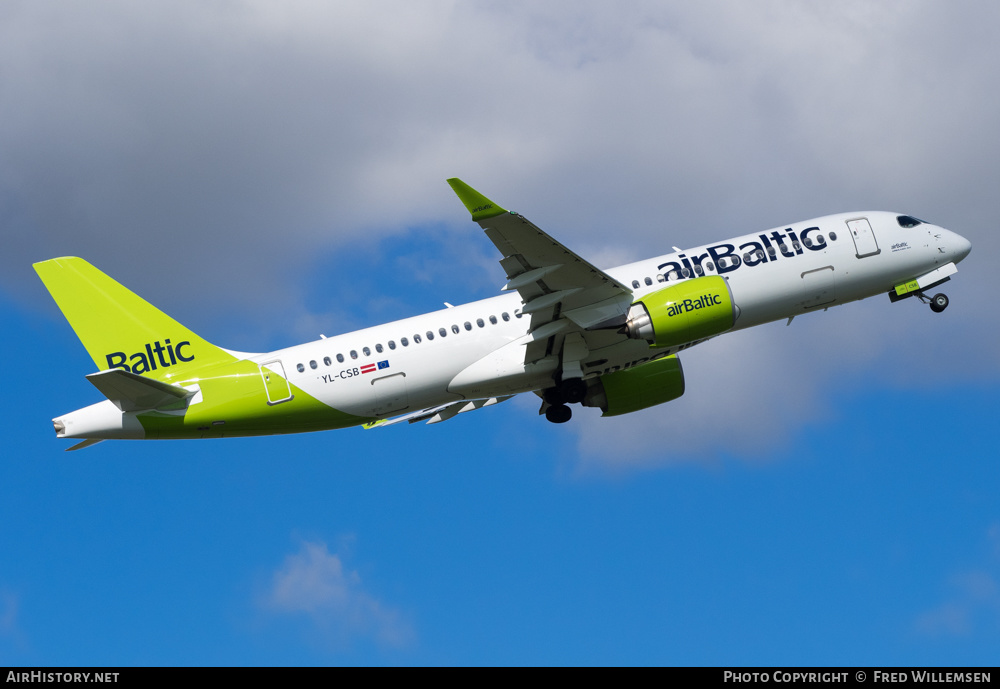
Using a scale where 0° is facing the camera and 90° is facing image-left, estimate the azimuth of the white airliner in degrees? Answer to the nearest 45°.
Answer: approximately 270°
